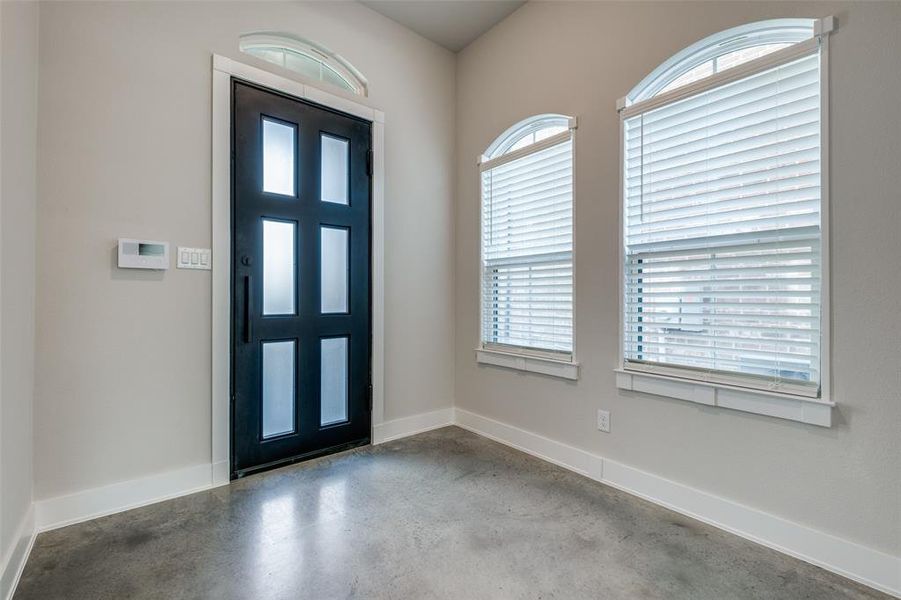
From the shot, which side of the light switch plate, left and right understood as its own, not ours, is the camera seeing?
front

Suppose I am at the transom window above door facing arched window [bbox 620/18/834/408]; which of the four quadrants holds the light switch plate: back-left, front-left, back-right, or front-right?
back-right

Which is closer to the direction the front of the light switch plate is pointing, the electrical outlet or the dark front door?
the electrical outlet

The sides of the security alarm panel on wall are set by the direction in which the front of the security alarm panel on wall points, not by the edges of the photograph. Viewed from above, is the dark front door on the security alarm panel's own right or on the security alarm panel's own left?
on the security alarm panel's own left

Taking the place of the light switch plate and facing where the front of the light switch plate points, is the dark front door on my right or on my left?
on my left

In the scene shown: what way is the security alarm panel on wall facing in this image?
toward the camera

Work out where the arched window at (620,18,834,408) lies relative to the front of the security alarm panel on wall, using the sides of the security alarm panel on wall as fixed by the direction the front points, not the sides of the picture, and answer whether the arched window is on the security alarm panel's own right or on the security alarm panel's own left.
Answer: on the security alarm panel's own left

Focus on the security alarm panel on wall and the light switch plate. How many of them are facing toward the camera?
2

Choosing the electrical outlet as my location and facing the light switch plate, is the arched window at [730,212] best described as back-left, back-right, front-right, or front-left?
back-left

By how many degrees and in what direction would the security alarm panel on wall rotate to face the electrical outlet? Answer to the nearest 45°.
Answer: approximately 45° to its left

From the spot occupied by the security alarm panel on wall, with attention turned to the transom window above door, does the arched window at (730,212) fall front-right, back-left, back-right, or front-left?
front-right

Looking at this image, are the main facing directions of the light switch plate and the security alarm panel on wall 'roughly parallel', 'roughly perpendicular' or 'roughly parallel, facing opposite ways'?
roughly parallel
